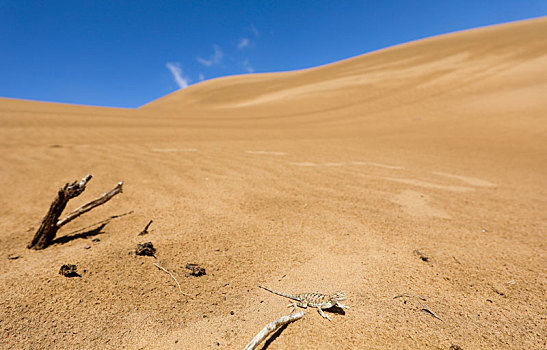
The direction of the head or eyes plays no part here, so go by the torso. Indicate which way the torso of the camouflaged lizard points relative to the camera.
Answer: to the viewer's right

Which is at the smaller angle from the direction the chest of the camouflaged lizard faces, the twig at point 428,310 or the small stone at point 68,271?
the twig

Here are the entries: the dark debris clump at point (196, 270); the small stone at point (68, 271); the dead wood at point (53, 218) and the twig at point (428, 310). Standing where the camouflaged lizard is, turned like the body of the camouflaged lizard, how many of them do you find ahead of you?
1

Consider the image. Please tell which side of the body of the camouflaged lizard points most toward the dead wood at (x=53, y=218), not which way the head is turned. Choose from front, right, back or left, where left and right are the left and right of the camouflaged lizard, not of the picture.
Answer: back

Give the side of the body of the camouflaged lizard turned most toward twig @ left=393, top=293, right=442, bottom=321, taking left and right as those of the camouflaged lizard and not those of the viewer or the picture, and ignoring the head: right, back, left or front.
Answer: front

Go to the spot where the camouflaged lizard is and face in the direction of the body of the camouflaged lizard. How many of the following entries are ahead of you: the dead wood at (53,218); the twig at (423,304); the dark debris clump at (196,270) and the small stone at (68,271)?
1

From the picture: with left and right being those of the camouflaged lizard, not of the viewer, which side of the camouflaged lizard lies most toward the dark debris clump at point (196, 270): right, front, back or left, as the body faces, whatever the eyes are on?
back

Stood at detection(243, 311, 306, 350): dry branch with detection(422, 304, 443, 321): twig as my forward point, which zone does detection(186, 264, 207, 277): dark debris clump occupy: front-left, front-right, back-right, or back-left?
back-left

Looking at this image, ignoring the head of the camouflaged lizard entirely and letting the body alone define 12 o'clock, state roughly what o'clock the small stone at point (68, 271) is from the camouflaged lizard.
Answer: The small stone is roughly at 6 o'clock from the camouflaged lizard.

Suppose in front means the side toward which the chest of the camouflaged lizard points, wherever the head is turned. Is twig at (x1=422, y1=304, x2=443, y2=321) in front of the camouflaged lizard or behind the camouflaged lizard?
in front

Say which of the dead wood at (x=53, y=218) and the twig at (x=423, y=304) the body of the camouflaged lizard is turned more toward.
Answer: the twig
